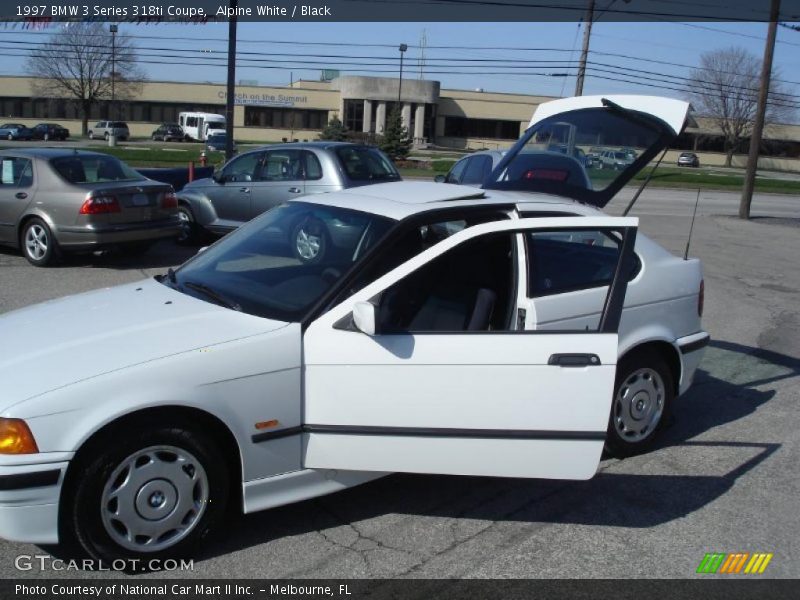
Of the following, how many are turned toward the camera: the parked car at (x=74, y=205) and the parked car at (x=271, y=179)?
0

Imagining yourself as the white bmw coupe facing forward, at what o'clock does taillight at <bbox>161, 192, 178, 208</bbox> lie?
The taillight is roughly at 4 o'clock from the white bmw coupe.

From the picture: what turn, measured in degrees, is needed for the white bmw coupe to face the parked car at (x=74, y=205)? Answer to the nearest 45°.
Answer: approximately 90° to its right

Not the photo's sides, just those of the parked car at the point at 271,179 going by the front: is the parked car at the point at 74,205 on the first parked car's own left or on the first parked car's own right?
on the first parked car's own left

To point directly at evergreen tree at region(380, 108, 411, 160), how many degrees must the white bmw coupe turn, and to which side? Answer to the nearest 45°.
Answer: approximately 135° to its right

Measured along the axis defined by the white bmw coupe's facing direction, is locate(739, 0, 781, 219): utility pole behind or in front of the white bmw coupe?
behind

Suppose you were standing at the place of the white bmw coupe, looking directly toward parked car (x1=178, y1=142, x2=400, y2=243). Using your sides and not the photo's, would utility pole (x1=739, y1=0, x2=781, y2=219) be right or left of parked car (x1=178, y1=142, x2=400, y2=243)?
right

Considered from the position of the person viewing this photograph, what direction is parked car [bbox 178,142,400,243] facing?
facing away from the viewer and to the left of the viewer

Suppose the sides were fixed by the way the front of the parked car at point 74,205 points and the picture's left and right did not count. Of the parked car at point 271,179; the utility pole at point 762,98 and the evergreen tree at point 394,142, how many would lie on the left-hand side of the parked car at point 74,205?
0

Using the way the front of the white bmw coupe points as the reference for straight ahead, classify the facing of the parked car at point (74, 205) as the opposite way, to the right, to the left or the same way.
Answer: to the right

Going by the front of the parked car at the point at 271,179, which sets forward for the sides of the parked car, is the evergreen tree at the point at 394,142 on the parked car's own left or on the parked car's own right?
on the parked car's own right

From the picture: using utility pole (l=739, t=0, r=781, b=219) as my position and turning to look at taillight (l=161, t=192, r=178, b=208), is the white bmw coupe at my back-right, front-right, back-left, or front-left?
front-left

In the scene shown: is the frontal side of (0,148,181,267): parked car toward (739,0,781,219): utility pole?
no

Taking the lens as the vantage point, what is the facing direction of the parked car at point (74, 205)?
facing away from the viewer and to the left of the viewer

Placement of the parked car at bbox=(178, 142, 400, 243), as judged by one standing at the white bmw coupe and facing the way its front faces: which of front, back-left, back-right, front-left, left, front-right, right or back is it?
back-right
